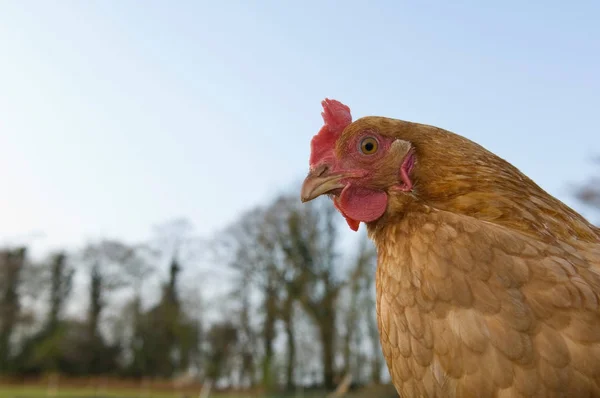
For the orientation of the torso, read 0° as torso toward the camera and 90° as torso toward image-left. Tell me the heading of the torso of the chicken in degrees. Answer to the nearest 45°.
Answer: approximately 90°

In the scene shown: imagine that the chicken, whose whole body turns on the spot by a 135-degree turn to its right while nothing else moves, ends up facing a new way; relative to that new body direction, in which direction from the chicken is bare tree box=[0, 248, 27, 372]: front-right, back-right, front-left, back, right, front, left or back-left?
left
